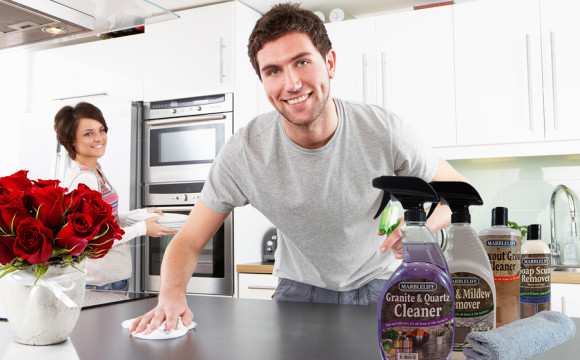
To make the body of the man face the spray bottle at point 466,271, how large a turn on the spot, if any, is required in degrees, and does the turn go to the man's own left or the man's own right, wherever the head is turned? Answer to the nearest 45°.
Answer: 0° — they already face it

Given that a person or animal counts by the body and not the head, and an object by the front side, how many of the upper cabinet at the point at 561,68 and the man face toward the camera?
2

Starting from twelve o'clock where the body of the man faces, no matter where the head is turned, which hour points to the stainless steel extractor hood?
The stainless steel extractor hood is roughly at 3 o'clock from the man.

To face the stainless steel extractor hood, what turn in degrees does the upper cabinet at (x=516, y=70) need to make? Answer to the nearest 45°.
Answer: approximately 45° to its right

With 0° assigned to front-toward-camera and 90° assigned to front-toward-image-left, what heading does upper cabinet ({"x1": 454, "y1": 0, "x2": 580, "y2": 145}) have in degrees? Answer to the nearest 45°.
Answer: approximately 0°

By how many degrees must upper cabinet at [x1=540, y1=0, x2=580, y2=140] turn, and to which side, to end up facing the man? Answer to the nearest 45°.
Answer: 0° — it already faces them

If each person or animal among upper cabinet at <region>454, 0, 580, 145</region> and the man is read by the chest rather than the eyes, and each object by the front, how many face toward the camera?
2
